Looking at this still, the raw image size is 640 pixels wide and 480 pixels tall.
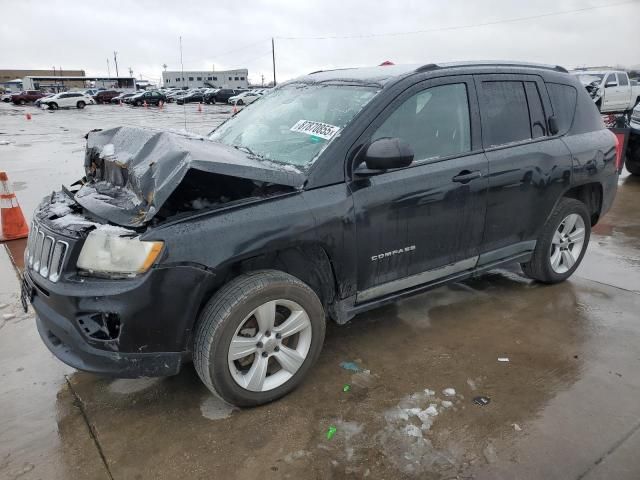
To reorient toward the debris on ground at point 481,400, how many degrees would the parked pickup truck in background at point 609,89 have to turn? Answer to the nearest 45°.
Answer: approximately 45° to its left

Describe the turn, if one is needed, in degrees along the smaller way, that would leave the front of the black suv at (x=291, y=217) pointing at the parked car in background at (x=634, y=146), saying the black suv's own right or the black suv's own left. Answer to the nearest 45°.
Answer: approximately 180°

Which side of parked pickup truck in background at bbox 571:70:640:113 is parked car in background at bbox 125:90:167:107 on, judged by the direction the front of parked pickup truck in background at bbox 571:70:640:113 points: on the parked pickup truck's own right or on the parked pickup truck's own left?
on the parked pickup truck's own right

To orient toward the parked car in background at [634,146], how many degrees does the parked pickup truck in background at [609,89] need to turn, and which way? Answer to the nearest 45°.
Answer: approximately 45° to its left

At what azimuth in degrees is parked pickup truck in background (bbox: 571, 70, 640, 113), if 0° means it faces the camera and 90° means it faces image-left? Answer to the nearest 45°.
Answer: approximately 45°

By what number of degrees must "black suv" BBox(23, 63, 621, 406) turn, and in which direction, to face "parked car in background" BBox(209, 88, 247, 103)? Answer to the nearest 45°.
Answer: approximately 135° to its right

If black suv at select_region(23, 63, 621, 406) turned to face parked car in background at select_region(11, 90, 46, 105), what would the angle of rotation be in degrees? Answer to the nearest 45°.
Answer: approximately 90° to its right
